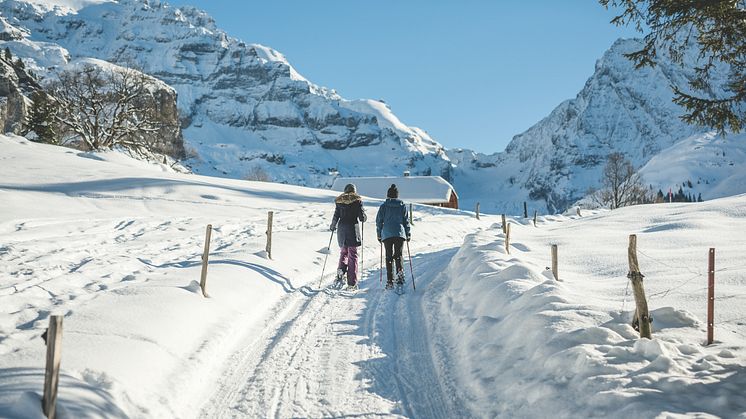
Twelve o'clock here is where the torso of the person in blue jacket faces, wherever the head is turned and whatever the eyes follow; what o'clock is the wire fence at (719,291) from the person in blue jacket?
The wire fence is roughly at 4 o'clock from the person in blue jacket.

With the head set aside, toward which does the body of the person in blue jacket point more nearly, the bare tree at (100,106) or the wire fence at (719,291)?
the bare tree

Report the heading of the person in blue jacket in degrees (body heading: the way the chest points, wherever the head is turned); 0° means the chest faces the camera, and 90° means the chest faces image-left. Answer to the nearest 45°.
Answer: approximately 180°

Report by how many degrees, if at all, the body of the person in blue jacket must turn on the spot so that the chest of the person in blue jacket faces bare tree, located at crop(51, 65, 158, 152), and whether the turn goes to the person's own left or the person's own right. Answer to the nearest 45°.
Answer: approximately 45° to the person's own left

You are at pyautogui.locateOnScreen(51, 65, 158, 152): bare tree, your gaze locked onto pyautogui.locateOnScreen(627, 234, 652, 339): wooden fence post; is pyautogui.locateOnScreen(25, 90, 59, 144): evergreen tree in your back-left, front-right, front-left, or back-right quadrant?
back-right

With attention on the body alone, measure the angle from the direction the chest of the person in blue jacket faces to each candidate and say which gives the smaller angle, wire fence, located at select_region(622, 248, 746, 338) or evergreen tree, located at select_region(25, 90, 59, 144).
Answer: the evergreen tree

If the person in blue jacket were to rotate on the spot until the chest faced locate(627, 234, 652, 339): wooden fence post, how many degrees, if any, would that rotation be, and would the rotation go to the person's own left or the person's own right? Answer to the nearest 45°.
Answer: approximately 135° to the person's own right

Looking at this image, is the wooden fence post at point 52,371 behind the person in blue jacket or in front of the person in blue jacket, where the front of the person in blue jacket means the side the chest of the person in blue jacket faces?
behind

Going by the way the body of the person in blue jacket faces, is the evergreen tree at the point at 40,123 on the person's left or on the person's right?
on the person's left
